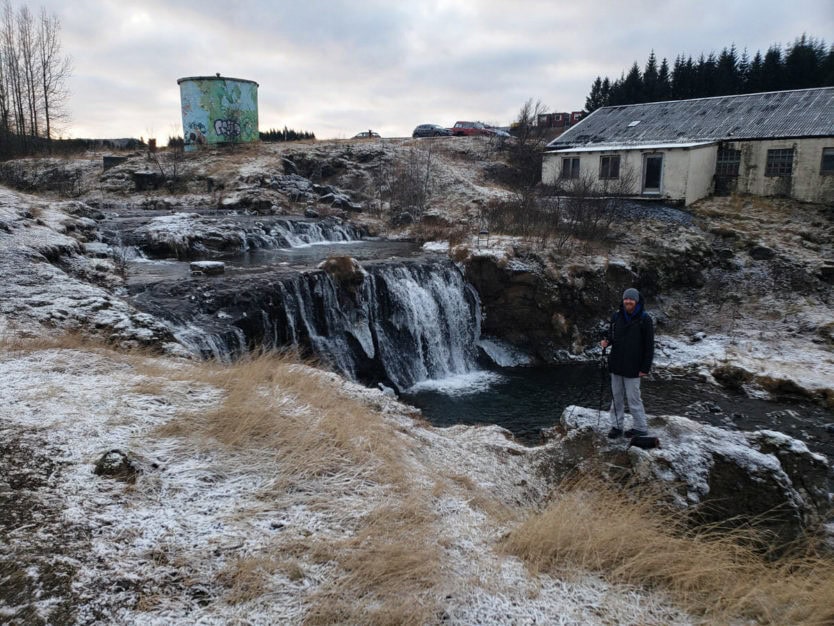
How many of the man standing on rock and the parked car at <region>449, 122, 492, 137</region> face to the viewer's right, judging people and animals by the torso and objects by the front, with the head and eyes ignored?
1

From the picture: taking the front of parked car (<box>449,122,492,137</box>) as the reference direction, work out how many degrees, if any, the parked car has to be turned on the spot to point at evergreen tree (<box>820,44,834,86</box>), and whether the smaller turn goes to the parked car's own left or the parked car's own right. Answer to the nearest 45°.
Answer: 0° — it already faces it

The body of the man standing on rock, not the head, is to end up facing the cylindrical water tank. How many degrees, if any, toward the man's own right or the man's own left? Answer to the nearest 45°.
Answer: approximately 90° to the man's own right

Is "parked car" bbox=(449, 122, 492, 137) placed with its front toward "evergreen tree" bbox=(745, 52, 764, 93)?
yes

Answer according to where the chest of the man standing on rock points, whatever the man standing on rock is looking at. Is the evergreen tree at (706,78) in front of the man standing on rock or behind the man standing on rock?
behind

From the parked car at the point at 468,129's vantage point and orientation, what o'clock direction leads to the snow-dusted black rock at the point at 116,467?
The snow-dusted black rock is roughly at 3 o'clock from the parked car.

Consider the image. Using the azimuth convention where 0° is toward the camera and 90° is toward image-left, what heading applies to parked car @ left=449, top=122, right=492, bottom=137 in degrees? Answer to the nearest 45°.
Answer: approximately 270°

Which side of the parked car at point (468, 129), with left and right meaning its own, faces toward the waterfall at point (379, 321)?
right

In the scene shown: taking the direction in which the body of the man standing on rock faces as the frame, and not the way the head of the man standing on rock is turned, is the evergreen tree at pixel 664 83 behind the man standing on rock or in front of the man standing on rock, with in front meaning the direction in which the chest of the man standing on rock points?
behind

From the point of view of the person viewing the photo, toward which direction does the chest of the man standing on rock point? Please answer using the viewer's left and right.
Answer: facing the viewer and to the left of the viewer

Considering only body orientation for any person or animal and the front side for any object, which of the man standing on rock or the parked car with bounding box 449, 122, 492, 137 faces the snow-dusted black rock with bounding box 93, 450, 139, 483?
the man standing on rock

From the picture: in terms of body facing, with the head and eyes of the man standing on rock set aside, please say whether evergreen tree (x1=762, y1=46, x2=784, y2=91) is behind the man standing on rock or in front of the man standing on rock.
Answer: behind

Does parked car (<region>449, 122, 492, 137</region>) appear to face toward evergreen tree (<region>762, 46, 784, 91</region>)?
yes

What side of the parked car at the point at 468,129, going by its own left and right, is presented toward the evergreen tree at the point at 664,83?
front

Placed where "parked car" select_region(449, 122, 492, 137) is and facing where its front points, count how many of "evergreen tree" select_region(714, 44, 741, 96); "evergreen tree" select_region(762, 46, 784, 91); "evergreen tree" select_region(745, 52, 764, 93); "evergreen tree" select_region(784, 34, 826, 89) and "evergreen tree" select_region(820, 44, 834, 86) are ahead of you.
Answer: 5

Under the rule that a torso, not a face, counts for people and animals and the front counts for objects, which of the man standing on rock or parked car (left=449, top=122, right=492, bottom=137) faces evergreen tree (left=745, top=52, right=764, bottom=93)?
the parked car
